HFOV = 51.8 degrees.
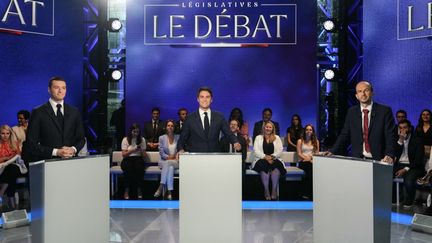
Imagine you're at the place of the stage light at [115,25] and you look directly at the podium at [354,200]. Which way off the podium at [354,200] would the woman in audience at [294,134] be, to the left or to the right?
left

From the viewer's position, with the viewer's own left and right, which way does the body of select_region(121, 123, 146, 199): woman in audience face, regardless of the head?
facing the viewer

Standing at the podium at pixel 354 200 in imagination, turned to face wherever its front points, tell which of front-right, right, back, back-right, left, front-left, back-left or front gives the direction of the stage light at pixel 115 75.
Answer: right

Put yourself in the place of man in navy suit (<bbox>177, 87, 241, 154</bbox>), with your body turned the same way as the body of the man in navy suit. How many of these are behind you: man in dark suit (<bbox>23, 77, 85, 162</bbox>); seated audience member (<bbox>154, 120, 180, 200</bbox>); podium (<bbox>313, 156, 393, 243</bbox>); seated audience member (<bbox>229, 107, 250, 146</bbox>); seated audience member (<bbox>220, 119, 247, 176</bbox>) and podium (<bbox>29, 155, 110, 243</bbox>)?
3

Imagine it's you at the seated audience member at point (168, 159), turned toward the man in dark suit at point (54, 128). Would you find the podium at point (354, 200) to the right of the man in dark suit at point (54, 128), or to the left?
left

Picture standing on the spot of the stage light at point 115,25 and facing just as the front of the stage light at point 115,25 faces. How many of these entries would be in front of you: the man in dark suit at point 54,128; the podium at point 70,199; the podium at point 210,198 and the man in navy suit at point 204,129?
4

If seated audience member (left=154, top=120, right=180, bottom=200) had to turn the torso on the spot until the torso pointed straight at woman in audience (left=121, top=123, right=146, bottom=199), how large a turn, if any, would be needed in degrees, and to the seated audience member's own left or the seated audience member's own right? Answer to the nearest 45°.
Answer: approximately 90° to the seated audience member's own right

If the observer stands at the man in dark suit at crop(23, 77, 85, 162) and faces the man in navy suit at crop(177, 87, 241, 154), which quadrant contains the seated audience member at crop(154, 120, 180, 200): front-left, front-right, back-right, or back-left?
front-left

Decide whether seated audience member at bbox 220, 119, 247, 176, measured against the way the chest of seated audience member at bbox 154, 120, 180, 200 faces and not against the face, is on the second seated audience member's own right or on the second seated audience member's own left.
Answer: on the second seated audience member's own left

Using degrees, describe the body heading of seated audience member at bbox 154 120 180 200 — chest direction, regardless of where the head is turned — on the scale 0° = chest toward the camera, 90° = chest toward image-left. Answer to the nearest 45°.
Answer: approximately 0°

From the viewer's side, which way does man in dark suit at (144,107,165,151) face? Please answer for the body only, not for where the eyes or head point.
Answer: toward the camera

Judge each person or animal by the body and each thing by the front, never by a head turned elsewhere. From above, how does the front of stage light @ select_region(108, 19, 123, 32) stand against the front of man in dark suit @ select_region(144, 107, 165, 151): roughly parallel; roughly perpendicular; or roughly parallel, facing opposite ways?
roughly parallel

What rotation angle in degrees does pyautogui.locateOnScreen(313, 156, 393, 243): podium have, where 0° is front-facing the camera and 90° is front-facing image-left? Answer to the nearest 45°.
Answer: approximately 45°

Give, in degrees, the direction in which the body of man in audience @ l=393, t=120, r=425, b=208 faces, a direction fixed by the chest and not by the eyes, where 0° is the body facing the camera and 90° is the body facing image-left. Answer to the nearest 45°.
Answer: approximately 45°

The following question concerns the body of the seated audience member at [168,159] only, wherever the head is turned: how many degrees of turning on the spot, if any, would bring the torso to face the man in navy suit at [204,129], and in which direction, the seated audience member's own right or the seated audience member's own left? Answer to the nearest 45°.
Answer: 0° — they already face them
